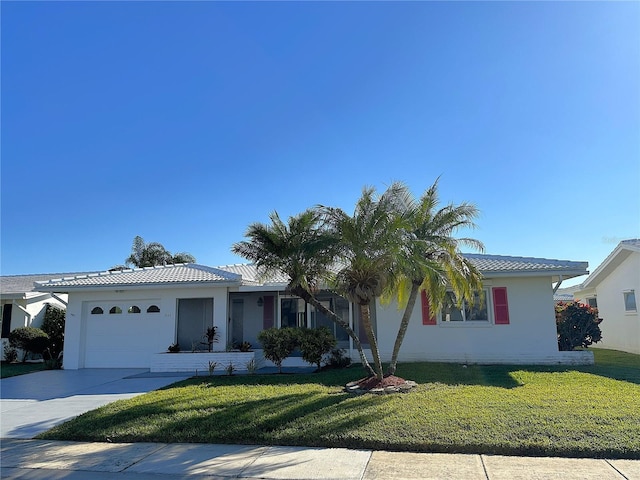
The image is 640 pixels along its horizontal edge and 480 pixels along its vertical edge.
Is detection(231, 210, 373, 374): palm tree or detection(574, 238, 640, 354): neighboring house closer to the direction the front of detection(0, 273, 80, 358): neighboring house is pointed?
the palm tree

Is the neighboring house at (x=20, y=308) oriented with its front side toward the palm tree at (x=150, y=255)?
no

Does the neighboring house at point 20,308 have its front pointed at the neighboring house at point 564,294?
no

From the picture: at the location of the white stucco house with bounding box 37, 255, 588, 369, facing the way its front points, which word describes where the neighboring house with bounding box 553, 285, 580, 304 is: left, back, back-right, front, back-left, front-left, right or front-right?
back-left

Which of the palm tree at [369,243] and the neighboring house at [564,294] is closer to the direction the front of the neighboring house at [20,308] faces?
the palm tree

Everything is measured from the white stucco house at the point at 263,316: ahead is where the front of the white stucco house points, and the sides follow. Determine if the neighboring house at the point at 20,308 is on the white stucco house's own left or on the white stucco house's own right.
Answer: on the white stucco house's own right

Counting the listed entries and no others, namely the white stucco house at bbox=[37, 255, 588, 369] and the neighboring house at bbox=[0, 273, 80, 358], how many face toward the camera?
2

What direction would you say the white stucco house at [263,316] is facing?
toward the camera

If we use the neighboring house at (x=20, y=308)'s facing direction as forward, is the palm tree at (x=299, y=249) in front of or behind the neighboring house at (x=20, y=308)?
in front

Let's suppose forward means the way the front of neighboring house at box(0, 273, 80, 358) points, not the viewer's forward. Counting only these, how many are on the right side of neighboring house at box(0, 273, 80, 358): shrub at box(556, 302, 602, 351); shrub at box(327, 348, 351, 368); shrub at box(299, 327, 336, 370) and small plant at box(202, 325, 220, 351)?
0

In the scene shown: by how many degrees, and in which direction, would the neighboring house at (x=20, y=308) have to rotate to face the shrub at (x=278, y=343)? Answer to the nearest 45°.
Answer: approximately 45° to its left
